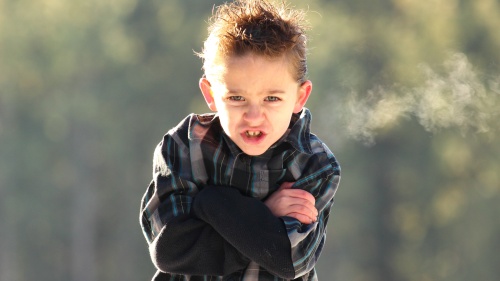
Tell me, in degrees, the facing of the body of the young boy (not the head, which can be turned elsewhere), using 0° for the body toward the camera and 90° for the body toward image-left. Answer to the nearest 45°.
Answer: approximately 0°
